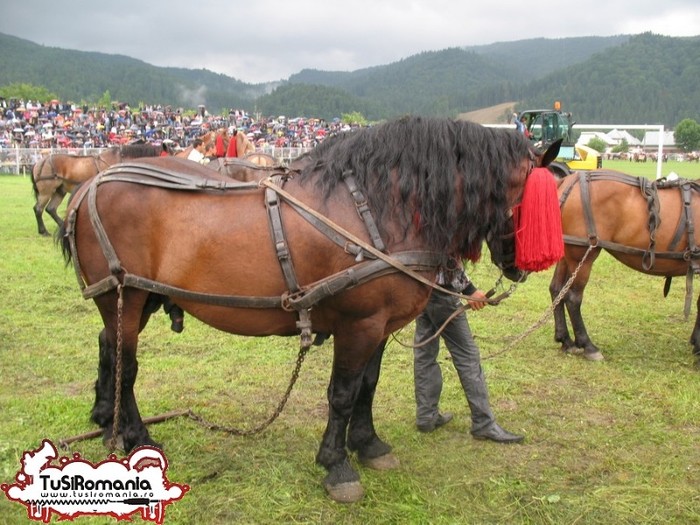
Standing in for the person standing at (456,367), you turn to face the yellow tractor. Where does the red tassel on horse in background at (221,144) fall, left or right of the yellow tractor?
left

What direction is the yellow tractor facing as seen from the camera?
to the viewer's right

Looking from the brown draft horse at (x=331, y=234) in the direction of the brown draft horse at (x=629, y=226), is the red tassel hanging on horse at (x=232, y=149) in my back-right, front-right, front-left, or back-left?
front-left

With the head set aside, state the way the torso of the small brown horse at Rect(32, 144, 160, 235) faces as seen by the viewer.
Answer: to the viewer's right

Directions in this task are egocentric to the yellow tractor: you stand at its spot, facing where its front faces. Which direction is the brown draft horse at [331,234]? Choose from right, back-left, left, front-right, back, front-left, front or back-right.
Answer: right

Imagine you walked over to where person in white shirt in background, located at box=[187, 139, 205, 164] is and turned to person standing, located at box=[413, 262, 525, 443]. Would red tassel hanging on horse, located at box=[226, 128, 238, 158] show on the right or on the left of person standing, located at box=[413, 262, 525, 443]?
left
